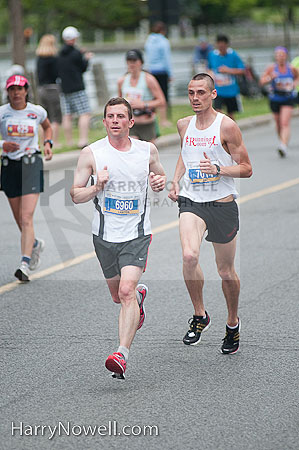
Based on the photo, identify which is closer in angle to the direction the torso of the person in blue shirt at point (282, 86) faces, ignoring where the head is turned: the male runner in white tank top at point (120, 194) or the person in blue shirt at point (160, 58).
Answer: the male runner in white tank top

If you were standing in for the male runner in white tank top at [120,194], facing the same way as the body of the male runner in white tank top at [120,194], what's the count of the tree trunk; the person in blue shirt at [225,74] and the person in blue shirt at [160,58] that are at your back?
3

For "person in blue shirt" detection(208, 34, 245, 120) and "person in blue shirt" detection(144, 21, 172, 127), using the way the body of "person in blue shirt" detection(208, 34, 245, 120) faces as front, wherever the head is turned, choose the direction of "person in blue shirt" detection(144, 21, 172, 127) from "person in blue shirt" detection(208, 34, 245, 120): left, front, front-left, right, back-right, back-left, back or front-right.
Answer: back-right

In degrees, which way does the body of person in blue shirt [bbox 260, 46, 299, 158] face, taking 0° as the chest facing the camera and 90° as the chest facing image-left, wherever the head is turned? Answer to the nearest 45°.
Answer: approximately 0°

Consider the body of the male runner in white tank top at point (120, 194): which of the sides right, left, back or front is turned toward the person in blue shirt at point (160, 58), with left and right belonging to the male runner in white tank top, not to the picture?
back

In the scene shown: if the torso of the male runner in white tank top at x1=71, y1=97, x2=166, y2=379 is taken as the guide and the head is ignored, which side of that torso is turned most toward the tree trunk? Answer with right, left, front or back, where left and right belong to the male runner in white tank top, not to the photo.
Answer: back

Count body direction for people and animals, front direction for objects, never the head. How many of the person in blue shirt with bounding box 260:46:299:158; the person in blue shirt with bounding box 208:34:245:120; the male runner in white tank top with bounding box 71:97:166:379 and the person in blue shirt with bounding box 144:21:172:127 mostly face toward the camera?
3

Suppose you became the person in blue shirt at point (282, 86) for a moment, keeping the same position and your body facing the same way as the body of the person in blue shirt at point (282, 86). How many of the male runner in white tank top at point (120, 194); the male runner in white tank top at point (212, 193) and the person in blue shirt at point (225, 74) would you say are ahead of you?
2
